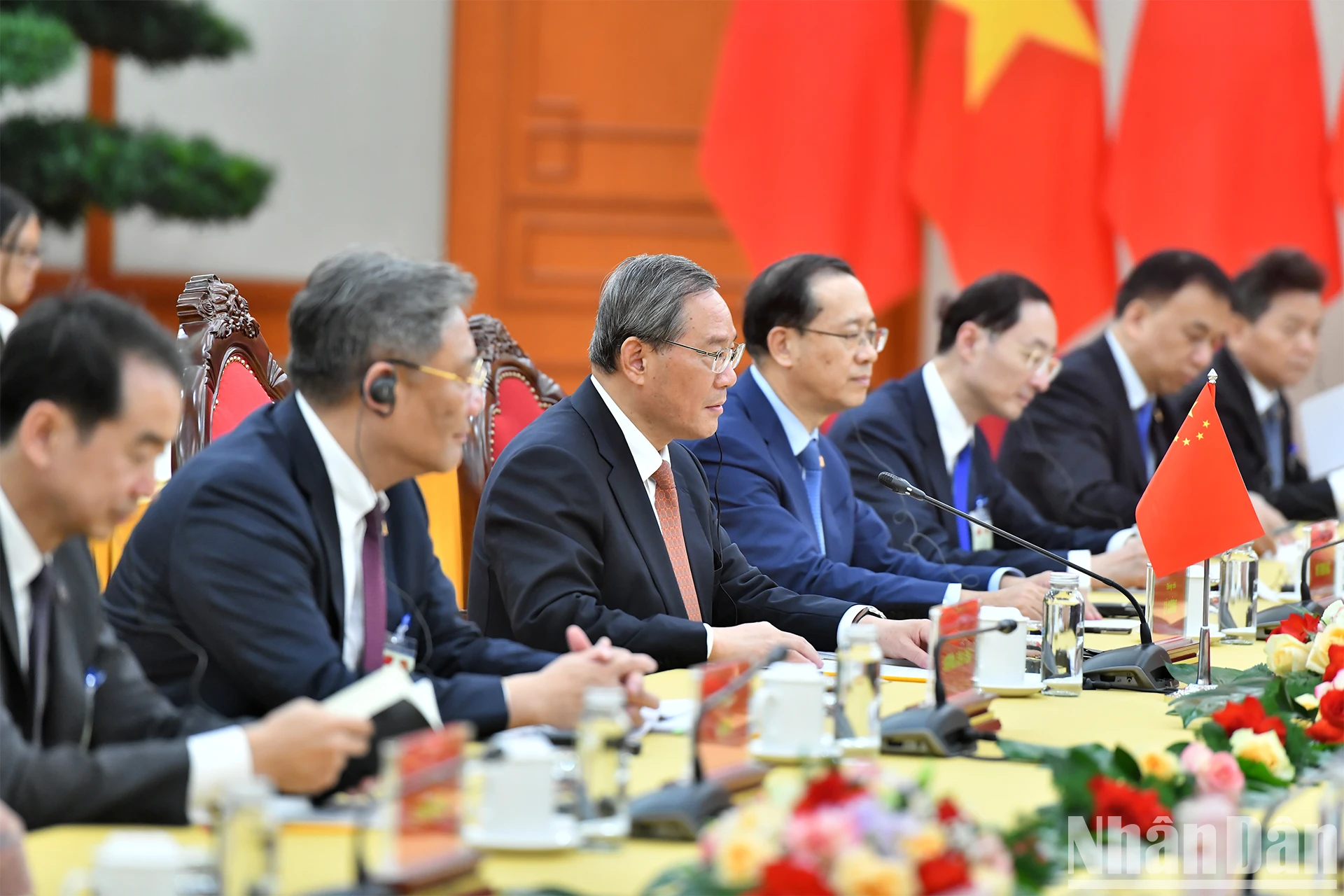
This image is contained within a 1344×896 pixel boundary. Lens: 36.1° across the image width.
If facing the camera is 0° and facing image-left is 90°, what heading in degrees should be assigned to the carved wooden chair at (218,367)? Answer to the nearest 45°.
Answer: approximately 315°

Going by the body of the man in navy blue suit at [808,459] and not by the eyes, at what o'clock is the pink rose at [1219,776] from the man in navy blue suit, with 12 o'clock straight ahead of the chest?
The pink rose is roughly at 1 o'clock from the man in navy blue suit.

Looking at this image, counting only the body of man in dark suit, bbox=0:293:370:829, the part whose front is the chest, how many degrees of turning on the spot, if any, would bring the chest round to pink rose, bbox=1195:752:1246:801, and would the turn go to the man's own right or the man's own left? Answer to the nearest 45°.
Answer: approximately 45° to the man's own left

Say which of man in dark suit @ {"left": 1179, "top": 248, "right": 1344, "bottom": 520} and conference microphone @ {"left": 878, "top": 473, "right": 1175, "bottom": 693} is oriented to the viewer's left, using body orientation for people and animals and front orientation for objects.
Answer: the conference microphone

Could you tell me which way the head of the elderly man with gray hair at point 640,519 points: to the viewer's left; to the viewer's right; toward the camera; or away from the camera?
to the viewer's right

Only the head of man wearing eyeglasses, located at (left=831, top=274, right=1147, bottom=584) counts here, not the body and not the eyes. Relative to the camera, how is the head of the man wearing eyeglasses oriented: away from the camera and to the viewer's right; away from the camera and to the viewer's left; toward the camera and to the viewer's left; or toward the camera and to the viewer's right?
toward the camera and to the viewer's right

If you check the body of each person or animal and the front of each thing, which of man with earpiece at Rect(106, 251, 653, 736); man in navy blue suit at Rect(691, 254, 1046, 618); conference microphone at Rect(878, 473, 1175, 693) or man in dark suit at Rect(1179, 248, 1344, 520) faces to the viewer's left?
the conference microphone

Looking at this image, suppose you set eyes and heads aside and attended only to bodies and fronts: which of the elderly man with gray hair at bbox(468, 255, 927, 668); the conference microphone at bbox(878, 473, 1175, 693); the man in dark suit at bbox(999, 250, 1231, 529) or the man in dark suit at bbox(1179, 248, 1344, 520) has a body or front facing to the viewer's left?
the conference microphone

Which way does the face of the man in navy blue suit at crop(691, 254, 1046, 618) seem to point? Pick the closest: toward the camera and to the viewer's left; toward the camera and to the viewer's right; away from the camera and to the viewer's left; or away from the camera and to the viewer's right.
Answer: toward the camera and to the viewer's right

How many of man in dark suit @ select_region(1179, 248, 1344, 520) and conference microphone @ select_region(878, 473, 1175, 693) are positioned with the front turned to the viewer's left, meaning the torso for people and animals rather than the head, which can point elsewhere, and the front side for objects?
1

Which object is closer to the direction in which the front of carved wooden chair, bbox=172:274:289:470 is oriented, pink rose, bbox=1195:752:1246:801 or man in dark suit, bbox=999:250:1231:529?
the pink rose

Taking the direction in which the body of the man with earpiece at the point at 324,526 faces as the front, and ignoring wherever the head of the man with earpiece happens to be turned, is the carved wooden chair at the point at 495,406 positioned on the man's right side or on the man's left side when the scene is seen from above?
on the man's left side
